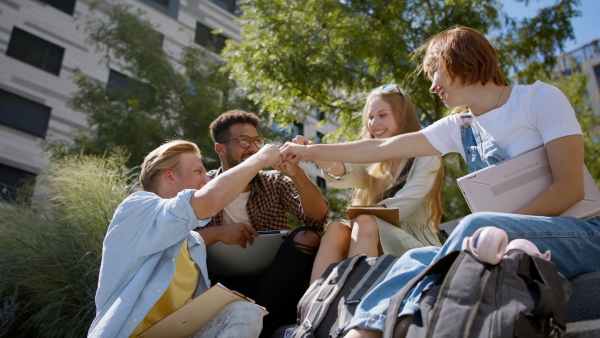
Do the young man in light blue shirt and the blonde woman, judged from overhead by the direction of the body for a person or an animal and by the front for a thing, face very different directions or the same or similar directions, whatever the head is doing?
very different directions

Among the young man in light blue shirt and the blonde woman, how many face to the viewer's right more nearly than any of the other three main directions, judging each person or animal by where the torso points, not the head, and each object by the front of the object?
1

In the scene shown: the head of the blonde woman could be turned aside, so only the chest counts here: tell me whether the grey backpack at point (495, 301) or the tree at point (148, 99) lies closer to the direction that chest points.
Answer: the grey backpack

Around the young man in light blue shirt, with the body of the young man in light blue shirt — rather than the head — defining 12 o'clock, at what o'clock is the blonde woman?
The blonde woman is roughly at 11 o'clock from the young man in light blue shirt.

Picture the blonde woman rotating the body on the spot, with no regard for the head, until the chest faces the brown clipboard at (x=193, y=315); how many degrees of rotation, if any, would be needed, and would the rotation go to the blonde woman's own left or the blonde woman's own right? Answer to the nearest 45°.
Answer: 0° — they already face it

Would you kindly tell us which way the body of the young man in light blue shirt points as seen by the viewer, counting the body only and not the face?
to the viewer's right

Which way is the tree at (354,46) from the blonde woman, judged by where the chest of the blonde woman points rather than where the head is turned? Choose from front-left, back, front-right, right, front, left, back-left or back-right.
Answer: back-right

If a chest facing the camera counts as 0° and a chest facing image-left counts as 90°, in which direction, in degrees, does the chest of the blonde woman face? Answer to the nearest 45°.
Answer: approximately 45°

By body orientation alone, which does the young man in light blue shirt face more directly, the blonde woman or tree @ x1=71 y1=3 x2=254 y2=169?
the blonde woman

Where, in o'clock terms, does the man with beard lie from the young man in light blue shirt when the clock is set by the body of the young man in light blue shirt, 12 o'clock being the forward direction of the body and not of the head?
The man with beard is roughly at 10 o'clock from the young man in light blue shirt.

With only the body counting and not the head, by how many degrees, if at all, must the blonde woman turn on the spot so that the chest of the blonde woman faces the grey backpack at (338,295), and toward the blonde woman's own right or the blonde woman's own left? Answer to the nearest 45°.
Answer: approximately 45° to the blonde woman's own left

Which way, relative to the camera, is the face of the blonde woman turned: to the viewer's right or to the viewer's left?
to the viewer's left
